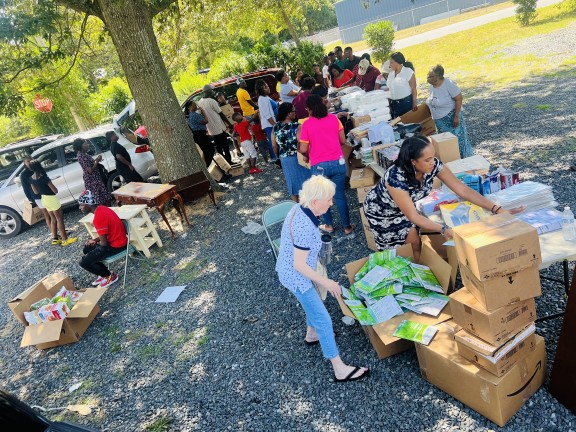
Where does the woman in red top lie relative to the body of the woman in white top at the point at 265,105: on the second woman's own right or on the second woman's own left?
on the second woman's own left

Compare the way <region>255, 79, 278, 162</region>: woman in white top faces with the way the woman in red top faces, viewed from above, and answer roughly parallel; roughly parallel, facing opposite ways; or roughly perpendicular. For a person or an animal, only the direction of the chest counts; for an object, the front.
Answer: roughly perpendicular

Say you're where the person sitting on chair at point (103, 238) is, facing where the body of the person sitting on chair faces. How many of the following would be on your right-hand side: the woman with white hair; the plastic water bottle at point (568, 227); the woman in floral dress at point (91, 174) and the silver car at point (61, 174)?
2

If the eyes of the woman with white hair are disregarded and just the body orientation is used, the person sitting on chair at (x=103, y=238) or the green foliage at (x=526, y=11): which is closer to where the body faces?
the green foliage

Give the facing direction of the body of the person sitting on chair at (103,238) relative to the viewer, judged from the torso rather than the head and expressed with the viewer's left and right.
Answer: facing to the left of the viewer

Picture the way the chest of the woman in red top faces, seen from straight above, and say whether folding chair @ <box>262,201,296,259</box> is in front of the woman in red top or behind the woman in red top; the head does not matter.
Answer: in front

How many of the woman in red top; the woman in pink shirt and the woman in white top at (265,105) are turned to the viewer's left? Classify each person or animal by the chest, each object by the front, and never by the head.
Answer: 0

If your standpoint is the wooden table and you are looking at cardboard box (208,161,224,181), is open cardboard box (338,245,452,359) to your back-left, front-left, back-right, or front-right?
back-right

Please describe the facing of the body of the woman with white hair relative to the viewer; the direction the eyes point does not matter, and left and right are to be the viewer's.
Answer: facing to the right of the viewer

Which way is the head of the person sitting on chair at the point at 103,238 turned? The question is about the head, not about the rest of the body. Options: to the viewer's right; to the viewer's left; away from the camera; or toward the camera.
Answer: to the viewer's left

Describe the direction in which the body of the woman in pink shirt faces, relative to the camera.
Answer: away from the camera

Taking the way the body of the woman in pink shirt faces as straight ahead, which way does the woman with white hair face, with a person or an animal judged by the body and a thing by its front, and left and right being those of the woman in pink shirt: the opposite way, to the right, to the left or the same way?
to the right
